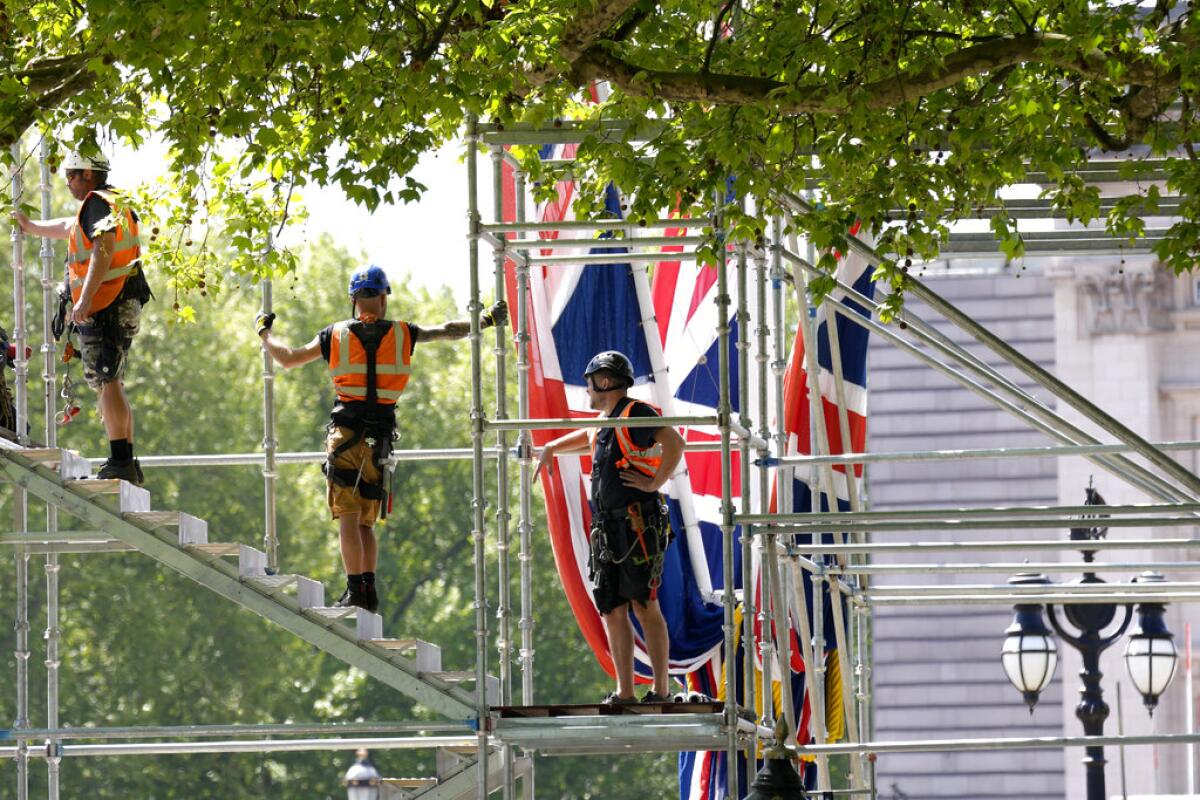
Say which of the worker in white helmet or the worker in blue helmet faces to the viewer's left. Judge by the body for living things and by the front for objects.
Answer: the worker in white helmet

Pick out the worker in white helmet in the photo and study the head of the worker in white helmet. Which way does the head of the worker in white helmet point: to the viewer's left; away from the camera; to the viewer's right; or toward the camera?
to the viewer's left

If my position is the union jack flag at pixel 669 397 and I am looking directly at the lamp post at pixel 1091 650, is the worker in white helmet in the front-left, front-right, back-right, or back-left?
back-right

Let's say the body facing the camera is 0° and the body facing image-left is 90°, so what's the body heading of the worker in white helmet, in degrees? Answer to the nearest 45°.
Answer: approximately 90°

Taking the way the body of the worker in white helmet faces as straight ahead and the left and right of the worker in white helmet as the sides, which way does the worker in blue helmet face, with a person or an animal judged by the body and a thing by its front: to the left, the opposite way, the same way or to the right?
to the right

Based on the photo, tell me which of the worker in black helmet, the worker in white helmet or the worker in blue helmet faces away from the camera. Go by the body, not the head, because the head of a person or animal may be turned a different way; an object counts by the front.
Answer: the worker in blue helmet

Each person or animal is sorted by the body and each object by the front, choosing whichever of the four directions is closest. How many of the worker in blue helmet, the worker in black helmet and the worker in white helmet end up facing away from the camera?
1

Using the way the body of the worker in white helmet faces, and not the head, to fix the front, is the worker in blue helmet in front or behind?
behind

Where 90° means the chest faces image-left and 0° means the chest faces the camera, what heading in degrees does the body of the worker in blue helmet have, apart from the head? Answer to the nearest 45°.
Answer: approximately 180°

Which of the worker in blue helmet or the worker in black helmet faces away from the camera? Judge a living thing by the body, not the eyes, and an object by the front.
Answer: the worker in blue helmet

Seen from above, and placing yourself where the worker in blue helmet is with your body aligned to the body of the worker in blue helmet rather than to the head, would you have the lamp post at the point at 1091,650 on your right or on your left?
on your right
